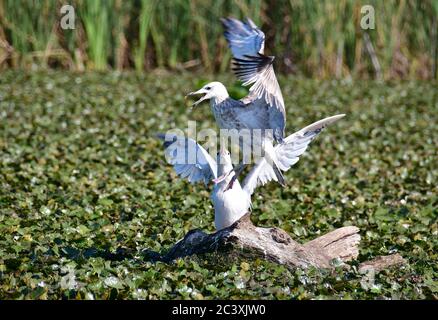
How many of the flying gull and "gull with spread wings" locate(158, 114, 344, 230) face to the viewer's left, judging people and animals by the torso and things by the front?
1

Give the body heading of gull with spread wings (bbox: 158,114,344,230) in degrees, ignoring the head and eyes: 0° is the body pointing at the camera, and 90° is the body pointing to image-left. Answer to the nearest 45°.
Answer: approximately 0°

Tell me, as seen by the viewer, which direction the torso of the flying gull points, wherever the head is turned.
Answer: to the viewer's left

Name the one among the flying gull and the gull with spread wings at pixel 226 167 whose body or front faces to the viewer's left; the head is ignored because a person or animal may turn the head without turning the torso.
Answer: the flying gull

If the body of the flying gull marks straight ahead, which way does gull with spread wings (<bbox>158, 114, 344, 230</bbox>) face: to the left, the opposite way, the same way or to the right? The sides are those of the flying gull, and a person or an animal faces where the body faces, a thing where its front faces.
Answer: to the left
